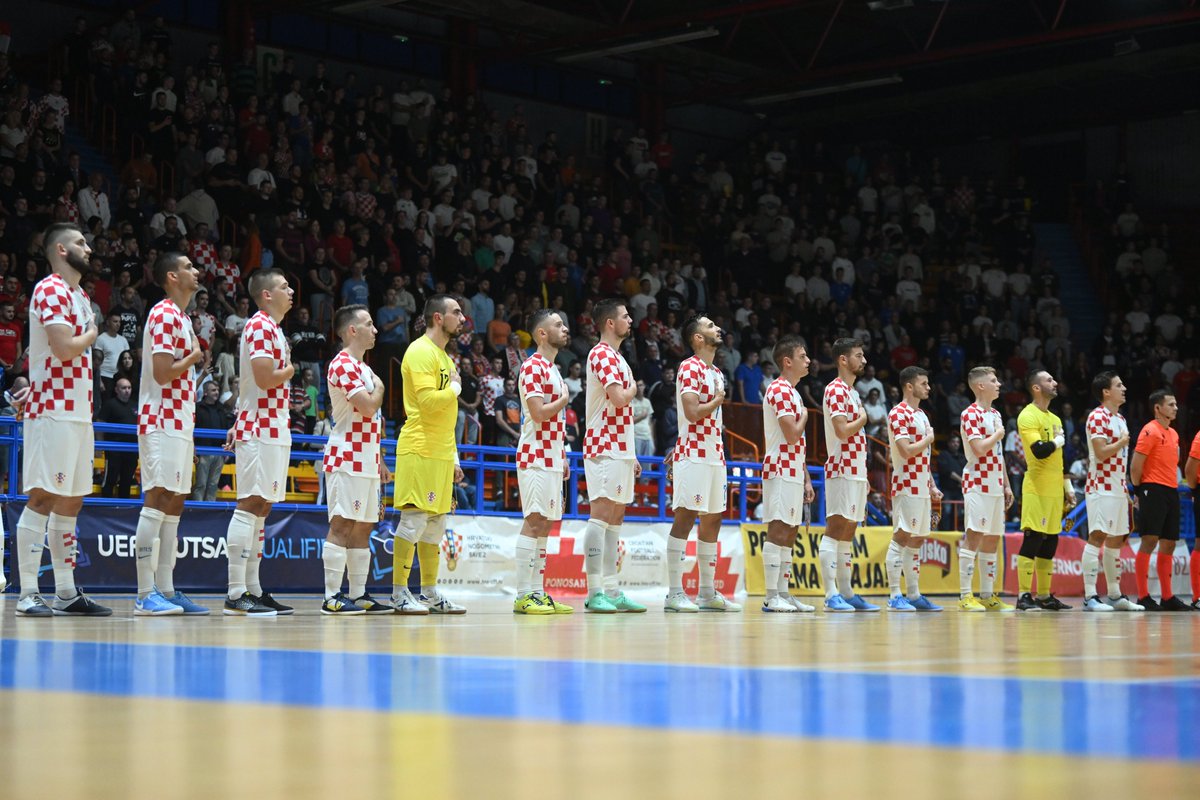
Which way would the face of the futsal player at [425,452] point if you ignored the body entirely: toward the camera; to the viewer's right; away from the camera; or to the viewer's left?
to the viewer's right

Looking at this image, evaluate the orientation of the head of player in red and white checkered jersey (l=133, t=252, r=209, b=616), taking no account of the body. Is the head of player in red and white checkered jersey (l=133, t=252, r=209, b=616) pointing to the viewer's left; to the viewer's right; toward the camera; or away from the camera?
to the viewer's right

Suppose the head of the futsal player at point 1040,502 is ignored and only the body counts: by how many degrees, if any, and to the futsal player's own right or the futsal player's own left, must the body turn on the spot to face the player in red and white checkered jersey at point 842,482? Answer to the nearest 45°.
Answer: approximately 90° to the futsal player's own right

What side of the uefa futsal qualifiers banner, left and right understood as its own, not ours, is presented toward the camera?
front

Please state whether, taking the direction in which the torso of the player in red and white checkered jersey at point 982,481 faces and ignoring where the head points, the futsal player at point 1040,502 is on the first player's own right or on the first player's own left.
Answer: on the first player's own left

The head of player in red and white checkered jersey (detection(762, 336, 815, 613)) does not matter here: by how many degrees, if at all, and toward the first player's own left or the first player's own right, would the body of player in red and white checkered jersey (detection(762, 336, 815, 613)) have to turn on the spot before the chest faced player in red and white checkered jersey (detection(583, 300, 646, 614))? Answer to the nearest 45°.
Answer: approximately 135° to the first player's own right

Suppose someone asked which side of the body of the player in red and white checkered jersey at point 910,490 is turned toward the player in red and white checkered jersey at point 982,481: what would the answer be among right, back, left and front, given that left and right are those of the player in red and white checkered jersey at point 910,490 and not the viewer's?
left

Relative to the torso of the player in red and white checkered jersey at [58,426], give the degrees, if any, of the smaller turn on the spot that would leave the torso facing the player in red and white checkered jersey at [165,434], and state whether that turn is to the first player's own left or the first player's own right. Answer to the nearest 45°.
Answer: approximately 45° to the first player's own left

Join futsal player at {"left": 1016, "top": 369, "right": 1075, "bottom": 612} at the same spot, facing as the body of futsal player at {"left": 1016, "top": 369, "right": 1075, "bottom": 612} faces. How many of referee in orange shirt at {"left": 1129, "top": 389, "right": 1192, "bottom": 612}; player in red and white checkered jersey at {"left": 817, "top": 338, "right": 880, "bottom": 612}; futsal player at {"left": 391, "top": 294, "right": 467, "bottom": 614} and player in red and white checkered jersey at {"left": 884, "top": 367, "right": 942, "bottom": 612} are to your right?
3

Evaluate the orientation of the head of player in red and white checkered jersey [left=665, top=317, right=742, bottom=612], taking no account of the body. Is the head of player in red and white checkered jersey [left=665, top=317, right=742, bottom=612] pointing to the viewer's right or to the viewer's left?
to the viewer's right

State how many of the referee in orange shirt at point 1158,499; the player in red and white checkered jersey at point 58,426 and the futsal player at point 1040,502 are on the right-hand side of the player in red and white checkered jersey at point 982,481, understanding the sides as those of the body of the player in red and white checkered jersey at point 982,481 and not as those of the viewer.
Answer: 1
